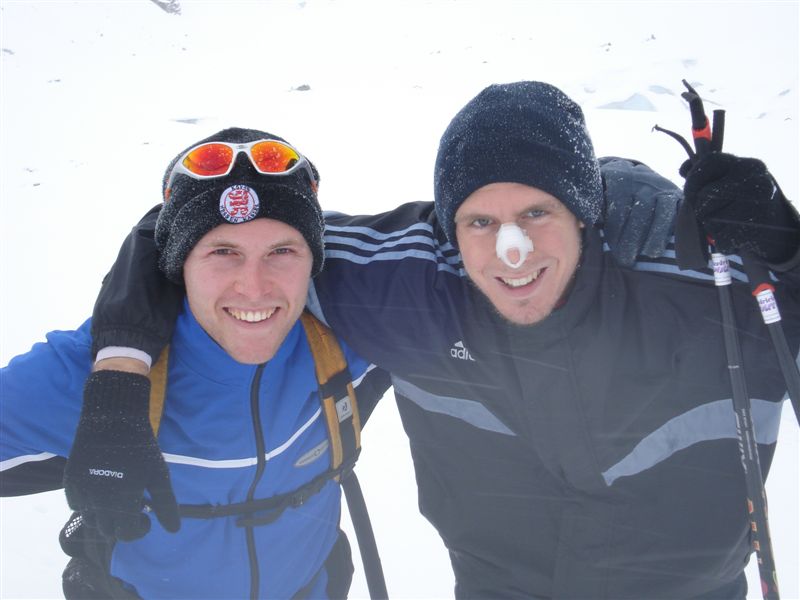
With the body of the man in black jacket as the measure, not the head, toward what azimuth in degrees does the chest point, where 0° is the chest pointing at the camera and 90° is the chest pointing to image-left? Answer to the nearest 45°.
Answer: approximately 0°

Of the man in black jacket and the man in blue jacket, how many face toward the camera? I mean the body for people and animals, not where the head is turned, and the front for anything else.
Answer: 2

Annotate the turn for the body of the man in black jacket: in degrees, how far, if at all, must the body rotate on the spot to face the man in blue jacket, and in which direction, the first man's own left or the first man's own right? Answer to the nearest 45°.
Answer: approximately 90° to the first man's own right

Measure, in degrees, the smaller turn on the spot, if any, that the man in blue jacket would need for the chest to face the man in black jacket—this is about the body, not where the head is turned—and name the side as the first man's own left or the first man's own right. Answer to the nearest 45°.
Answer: approximately 90° to the first man's own left
